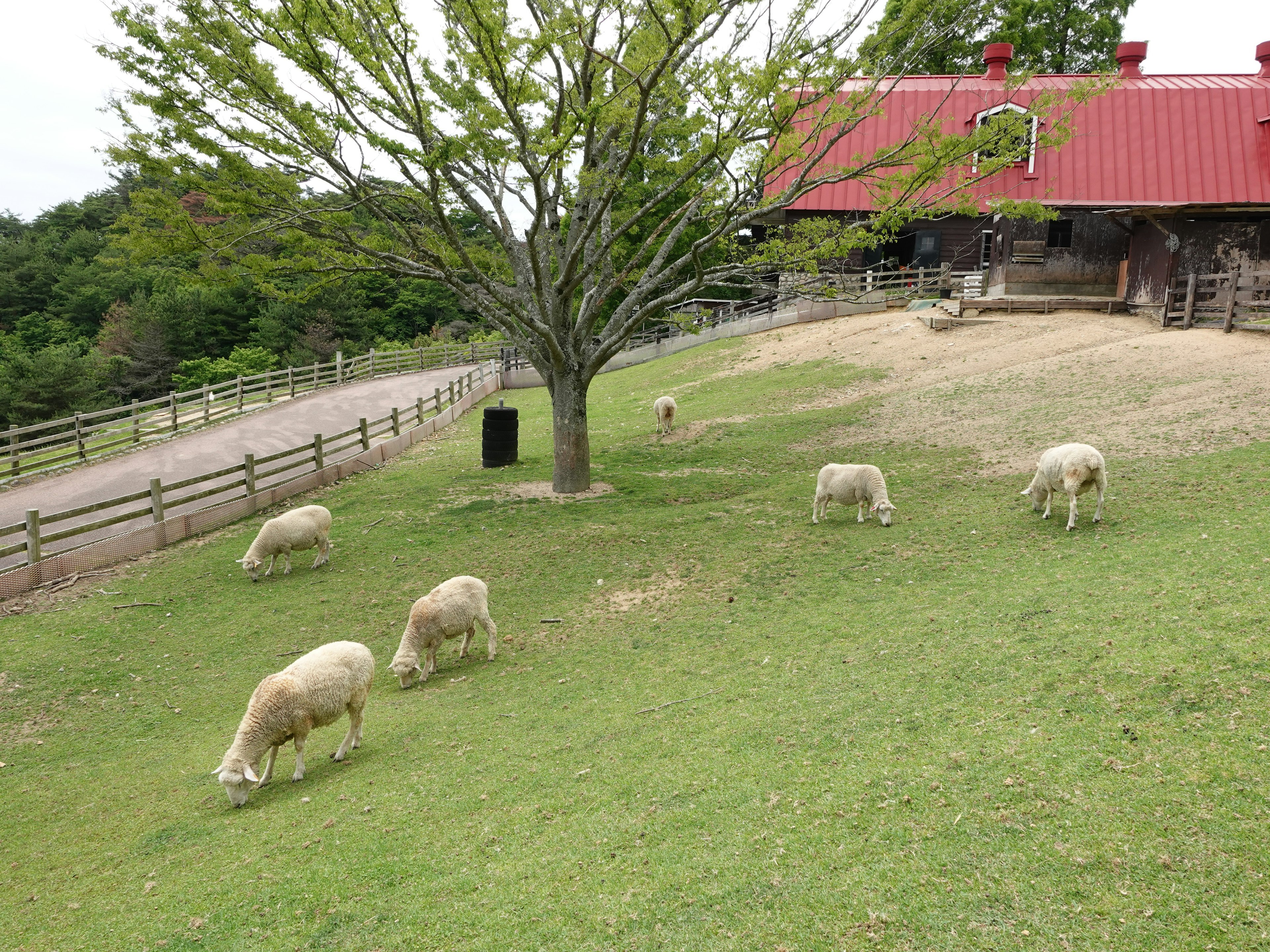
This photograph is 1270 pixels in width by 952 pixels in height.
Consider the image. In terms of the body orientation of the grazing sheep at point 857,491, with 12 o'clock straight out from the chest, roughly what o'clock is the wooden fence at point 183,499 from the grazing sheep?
The wooden fence is roughly at 6 o'clock from the grazing sheep.

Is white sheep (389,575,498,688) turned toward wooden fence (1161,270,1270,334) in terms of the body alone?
no

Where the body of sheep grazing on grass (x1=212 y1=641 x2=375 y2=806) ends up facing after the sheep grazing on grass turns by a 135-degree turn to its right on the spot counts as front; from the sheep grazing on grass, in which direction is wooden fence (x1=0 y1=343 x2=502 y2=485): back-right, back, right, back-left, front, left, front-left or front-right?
front

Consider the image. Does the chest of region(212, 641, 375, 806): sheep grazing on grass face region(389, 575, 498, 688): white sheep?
no

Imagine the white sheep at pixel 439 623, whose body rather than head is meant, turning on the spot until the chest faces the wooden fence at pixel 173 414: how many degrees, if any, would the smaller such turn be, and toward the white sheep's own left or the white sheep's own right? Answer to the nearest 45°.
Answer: approximately 135° to the white sheep's own right

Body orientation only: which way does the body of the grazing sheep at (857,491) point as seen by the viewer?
to the viewer's right

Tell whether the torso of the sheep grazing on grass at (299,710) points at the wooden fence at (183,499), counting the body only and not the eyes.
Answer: no

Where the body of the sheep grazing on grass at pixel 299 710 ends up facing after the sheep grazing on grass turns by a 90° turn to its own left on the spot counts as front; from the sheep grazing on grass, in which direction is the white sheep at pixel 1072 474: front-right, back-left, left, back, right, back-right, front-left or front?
front-left

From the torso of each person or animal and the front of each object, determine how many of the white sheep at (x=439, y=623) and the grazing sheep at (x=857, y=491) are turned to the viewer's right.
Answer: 1

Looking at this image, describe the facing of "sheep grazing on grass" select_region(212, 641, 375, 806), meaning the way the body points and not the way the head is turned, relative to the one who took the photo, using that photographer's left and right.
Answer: facing the viewer and to the left of the viewer

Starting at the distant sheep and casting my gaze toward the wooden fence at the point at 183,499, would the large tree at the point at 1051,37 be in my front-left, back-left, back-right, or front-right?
back-right

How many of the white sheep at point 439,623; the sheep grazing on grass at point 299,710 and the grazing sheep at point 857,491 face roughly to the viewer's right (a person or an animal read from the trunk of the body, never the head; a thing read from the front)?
1

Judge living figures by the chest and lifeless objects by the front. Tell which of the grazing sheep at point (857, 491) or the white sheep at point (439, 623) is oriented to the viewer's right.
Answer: the grazing sheep

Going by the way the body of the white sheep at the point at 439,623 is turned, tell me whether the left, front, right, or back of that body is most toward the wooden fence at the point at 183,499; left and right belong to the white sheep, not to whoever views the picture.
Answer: right

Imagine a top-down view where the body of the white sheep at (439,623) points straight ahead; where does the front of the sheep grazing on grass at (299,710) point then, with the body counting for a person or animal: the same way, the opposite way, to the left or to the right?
the same way

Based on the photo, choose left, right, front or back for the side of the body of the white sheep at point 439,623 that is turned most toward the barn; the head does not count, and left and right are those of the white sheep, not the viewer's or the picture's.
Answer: back

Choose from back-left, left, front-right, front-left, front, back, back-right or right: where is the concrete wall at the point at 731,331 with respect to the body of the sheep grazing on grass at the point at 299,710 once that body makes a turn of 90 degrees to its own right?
right

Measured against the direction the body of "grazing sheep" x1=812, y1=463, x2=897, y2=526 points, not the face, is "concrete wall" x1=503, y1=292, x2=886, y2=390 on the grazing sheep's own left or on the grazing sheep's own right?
on the grazing sheep's own left

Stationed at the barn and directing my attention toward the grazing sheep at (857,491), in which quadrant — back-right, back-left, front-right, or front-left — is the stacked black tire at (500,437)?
front-right

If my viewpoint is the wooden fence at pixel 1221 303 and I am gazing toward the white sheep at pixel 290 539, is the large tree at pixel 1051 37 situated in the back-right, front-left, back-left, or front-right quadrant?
back-right

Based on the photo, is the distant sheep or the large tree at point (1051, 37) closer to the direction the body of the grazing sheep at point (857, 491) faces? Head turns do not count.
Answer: the large tree

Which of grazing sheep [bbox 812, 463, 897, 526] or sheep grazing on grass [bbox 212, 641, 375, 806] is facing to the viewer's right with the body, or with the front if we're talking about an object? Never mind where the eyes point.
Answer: the grazing sheep

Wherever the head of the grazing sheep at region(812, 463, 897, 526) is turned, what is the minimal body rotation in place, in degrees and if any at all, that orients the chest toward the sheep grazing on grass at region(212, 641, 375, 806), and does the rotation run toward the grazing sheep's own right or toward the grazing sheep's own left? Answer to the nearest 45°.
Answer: approximately 135° to the grazing sheep's own right

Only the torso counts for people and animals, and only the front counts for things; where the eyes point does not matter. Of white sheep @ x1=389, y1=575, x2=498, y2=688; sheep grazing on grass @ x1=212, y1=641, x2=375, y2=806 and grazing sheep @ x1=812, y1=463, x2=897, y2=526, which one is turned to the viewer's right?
the grazing sheep
